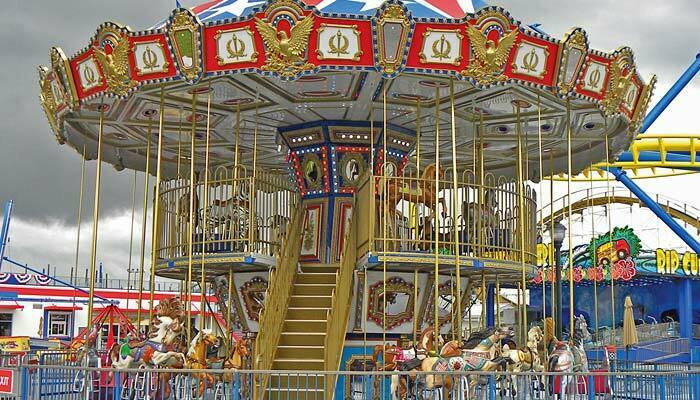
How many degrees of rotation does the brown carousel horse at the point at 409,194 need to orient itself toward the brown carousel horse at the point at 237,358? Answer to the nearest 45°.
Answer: approximately 135° to its right

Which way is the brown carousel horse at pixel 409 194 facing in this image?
to the viewer's right
